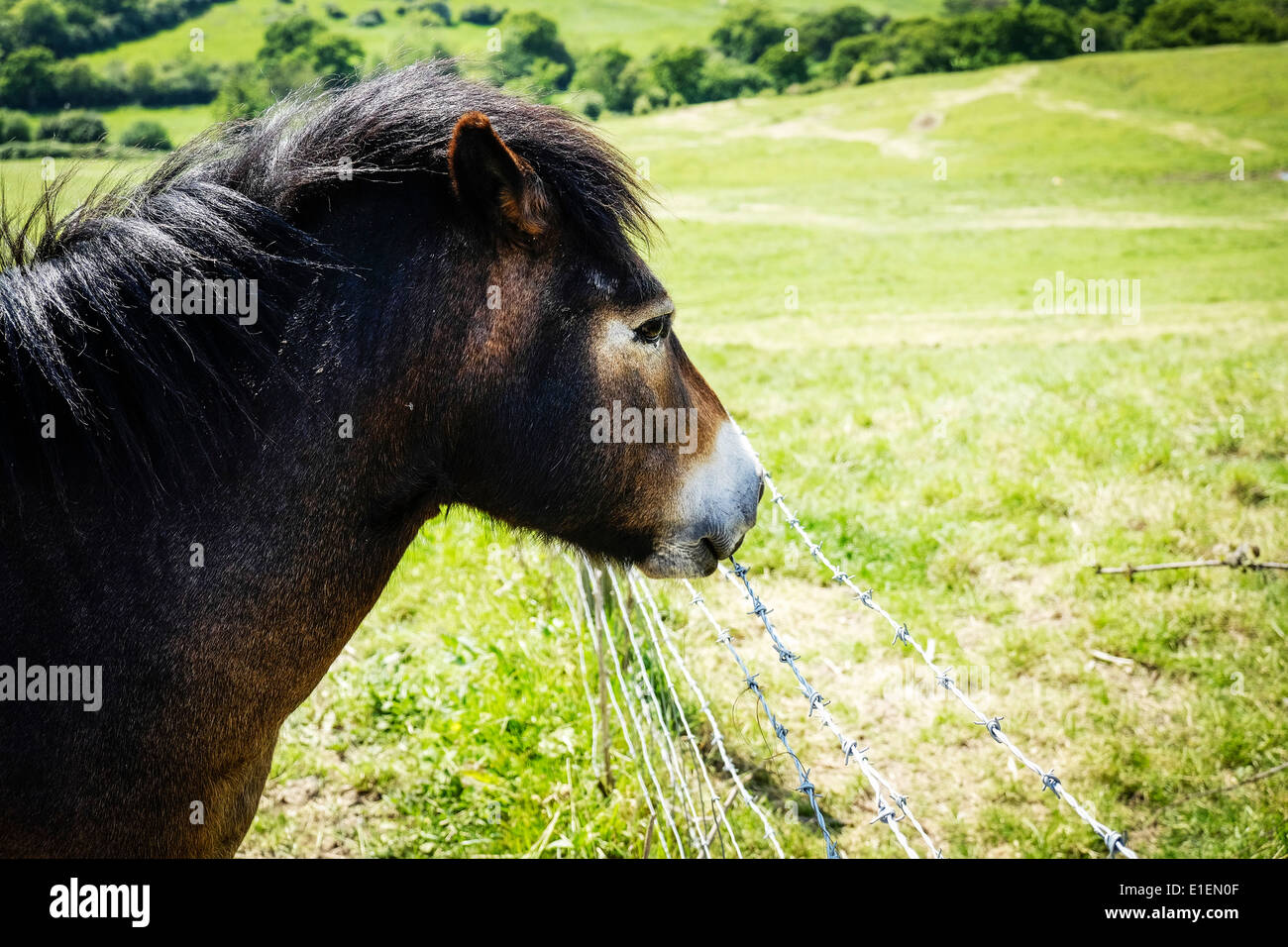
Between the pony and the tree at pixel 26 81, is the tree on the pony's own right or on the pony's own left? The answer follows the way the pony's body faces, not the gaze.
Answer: on the pony's own left

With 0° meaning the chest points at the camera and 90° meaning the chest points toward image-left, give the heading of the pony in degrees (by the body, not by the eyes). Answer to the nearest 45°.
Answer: approximately 270°

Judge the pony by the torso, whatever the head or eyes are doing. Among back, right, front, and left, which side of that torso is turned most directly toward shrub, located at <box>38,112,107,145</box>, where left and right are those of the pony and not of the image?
left

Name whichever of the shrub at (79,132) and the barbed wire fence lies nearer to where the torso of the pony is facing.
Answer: the barbed wire fence
